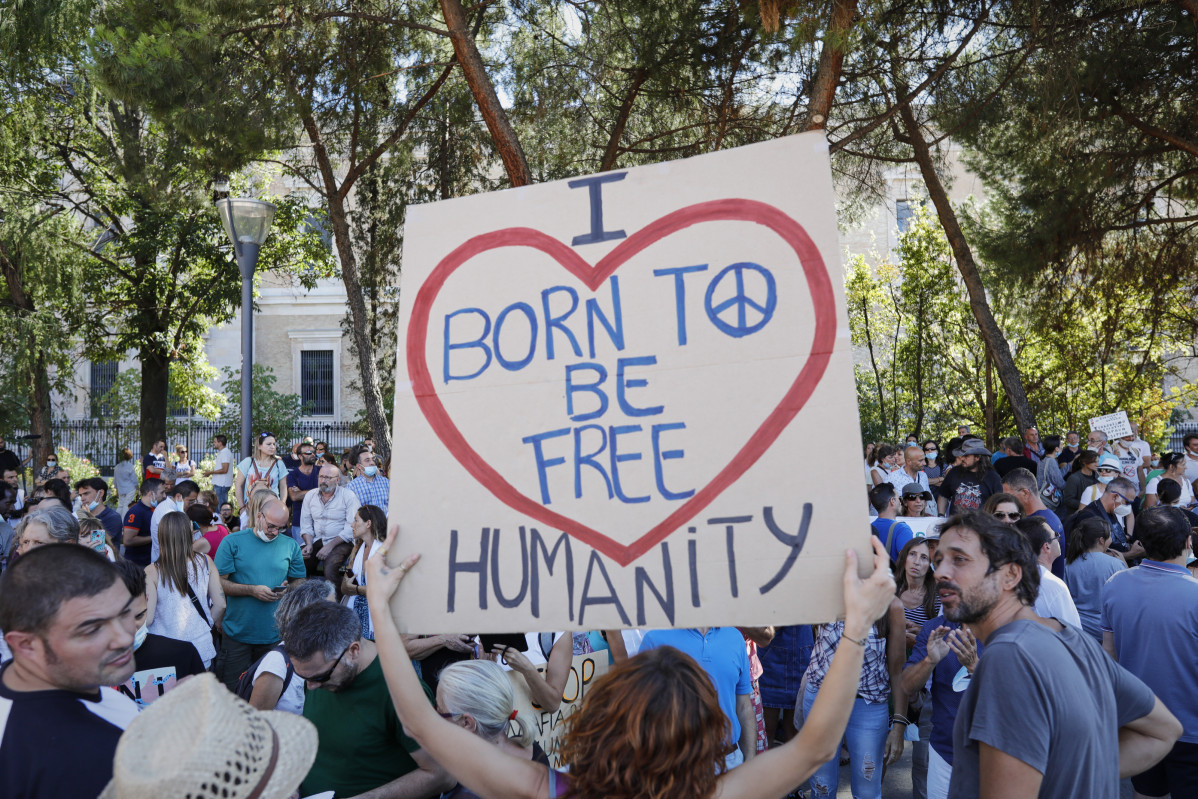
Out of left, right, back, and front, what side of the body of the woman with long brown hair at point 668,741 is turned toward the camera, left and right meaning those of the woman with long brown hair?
back

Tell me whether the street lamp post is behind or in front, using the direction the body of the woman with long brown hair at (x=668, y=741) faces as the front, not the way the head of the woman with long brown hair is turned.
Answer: in front

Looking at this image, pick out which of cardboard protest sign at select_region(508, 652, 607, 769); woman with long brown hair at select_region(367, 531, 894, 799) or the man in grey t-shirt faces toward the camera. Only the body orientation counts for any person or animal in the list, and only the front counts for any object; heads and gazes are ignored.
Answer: the cardboard protest sign

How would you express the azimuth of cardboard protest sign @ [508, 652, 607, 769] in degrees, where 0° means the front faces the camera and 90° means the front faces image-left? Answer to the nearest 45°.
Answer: approximately 0°

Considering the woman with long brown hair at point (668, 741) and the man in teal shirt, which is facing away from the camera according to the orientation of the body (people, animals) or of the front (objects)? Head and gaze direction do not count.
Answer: the woman with long brown hair

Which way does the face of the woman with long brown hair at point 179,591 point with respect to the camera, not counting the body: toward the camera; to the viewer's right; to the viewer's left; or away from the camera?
away from the camera

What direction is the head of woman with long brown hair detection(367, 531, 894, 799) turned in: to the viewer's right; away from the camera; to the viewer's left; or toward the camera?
away from the camera
